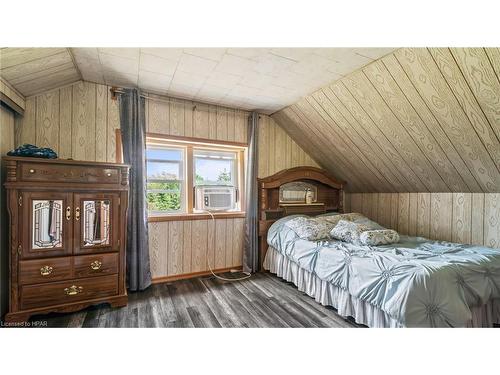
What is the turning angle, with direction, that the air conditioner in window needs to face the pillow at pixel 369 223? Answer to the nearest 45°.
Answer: approximately 90° to its left

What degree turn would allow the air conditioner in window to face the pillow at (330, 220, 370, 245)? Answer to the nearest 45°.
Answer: approximately 45° to its left

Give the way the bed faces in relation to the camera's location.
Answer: facing the viewer and to the right of the viewer

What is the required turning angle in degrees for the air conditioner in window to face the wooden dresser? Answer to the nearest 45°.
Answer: approximately 45° to its right

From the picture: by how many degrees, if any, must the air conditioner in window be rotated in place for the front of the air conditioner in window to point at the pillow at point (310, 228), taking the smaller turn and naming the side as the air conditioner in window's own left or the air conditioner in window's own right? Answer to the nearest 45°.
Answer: approximately 45° to the air conditioner in window's own left

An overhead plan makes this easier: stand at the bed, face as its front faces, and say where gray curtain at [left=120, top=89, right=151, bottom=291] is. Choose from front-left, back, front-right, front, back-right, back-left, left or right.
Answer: back-right

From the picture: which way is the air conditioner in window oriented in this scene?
toward the camera

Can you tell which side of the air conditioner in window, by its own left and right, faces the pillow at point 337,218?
left

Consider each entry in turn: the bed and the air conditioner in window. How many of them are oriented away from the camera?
0
